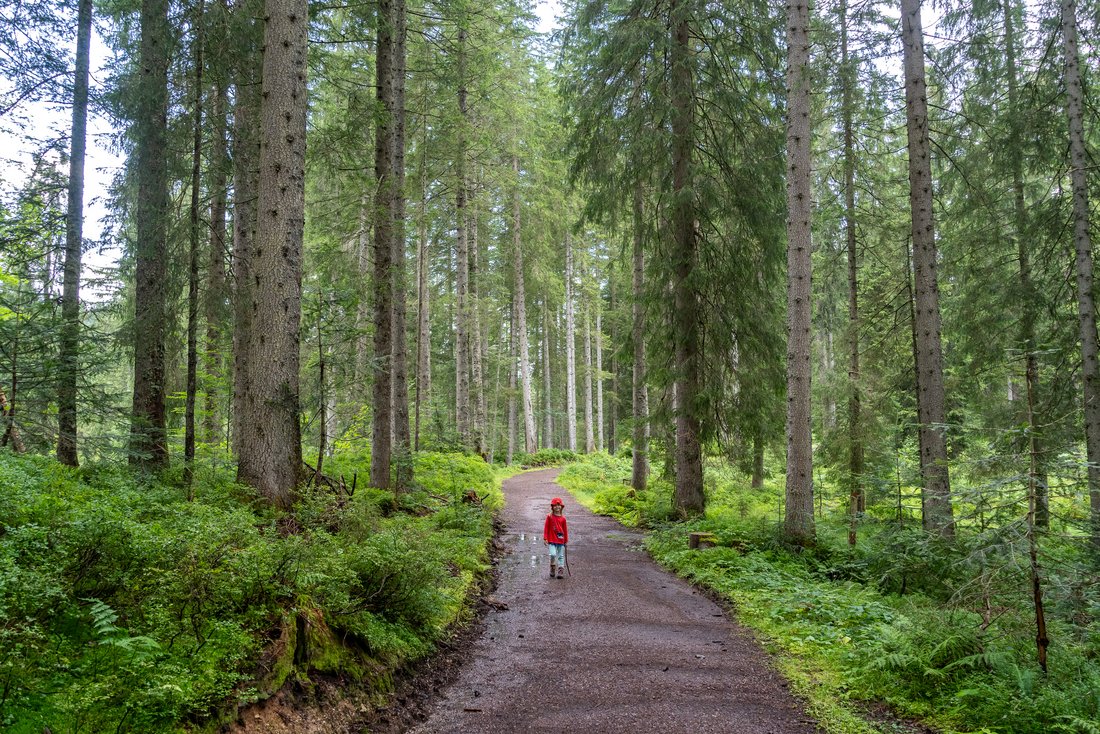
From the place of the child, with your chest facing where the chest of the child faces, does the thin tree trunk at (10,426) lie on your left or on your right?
on your right

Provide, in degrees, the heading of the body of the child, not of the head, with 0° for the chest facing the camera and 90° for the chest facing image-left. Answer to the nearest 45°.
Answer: approximately 0°

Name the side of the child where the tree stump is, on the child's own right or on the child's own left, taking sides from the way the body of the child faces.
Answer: on the child's own left

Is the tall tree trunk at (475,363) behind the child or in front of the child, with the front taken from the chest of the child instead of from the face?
behind

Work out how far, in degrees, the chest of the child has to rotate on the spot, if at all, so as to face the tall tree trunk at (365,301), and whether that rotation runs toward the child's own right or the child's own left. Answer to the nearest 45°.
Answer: approximately 135° to the child's own right
